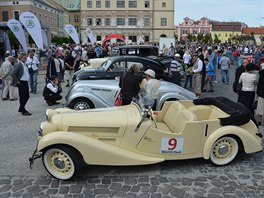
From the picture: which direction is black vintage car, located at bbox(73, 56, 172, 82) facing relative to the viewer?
to the viewer's left

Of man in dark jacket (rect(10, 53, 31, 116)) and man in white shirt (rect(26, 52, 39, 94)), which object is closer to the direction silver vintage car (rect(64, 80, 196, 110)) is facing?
the man in dark jacket

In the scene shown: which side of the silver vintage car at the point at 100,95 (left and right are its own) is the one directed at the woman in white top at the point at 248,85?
back

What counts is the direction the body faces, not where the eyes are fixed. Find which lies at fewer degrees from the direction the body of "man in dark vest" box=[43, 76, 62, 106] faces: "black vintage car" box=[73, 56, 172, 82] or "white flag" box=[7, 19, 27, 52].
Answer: the black vintage car

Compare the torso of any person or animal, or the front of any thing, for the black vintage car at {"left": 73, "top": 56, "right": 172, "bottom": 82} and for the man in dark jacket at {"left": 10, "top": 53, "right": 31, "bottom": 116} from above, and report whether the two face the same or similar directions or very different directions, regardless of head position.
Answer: very different directions

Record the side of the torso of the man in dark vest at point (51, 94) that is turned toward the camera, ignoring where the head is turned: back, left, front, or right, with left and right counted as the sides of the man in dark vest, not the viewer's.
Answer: right

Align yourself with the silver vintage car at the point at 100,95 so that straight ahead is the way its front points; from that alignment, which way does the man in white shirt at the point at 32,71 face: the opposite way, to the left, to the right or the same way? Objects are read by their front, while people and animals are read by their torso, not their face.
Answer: to the left

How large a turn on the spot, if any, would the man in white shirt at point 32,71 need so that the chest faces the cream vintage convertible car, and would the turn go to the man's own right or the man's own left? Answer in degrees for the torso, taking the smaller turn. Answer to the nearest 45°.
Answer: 0° — they already face it

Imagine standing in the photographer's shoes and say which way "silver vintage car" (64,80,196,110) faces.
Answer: facing to the left of the viewer

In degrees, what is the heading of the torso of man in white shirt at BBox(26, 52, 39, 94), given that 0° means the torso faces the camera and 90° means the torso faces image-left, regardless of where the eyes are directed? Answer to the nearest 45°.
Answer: approximately 0°
